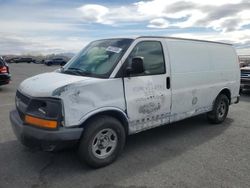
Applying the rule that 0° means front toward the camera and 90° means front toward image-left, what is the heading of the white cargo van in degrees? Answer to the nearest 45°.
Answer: approximately 45°

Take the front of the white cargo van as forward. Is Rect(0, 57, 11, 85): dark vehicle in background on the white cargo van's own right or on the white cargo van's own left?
on the white cargo van's own right
